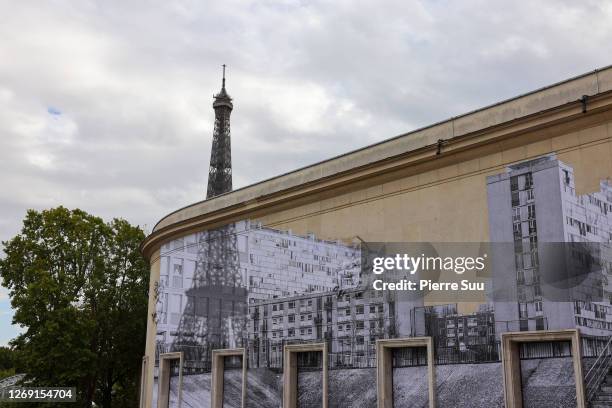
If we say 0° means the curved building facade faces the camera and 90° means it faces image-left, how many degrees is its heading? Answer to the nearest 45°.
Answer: approximately 45°

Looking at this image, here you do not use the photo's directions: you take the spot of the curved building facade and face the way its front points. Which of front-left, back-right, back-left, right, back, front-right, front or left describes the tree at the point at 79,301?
right
